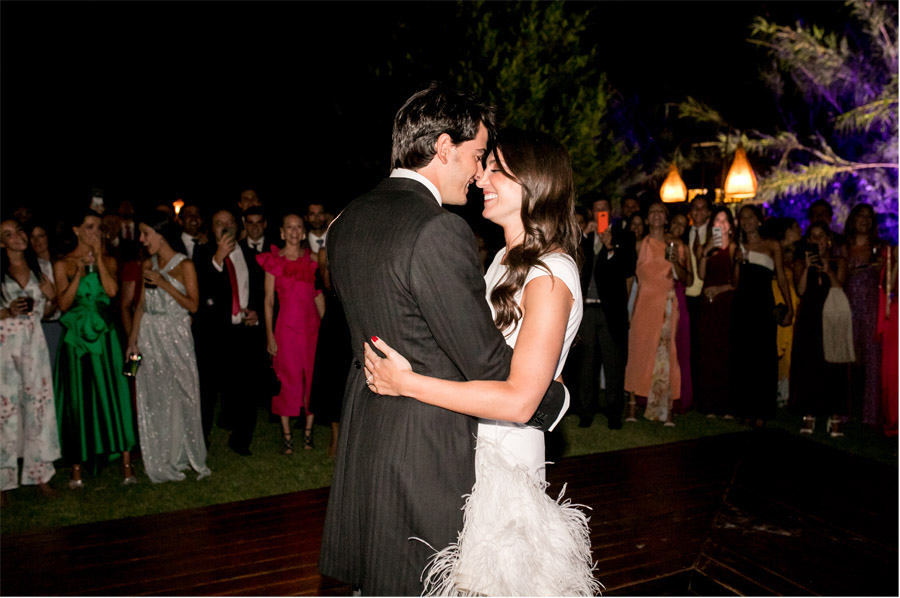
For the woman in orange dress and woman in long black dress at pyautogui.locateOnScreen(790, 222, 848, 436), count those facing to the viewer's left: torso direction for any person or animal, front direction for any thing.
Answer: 0

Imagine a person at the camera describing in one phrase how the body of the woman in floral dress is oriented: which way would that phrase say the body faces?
toward the camera

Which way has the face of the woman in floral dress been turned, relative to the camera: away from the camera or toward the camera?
toward the camera

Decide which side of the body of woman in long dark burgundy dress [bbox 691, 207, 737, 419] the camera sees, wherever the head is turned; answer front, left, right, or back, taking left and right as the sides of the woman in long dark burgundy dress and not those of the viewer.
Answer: front

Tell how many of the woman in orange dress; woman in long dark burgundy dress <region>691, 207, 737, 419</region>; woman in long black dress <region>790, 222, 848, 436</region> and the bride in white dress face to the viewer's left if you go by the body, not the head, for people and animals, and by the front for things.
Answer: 1

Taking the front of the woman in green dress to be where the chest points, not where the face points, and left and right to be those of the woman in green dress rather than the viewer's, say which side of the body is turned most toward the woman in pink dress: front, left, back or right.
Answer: left

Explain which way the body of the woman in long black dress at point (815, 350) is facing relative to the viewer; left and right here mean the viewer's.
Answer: facing the viewer

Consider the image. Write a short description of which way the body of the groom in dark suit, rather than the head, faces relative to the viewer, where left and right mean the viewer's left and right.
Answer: facing away from the viewer and to the right of the viewer

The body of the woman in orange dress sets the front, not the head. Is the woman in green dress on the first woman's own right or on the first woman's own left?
on the first woman's own right

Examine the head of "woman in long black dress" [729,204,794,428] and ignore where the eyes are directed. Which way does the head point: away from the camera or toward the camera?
toward the camera

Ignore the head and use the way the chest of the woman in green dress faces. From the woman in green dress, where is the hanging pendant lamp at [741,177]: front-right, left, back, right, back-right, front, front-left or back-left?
left

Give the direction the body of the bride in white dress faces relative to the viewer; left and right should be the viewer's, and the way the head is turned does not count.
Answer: facing to the left of the viewer

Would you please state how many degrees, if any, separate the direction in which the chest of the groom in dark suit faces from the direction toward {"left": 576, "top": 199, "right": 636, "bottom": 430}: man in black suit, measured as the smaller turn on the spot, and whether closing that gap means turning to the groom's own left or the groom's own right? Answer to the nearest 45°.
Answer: approximately 45° to the groom's own left

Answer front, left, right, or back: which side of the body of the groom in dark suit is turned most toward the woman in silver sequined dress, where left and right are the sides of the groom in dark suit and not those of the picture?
left

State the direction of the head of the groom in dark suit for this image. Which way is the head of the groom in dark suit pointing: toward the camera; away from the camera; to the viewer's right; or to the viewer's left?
to the viewer's right
